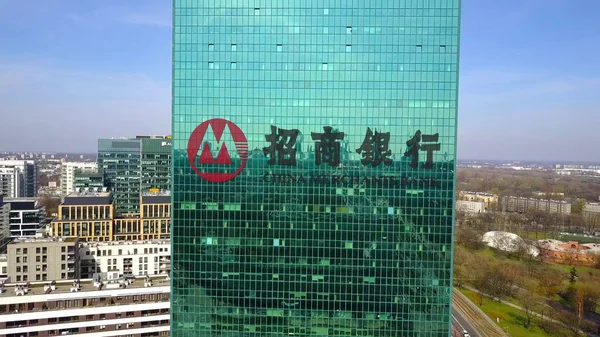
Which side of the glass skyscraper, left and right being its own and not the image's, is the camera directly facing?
front

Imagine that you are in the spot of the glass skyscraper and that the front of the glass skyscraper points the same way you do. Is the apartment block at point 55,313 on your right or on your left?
on your right
